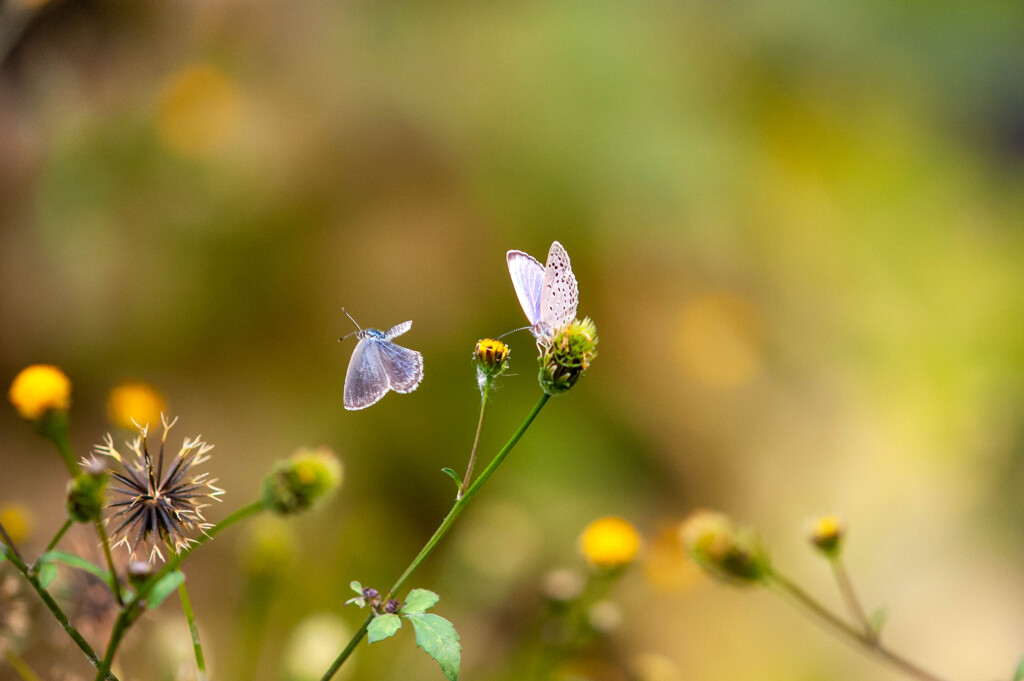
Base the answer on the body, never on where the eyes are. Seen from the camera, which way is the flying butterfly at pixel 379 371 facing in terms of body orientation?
to the viewer's left

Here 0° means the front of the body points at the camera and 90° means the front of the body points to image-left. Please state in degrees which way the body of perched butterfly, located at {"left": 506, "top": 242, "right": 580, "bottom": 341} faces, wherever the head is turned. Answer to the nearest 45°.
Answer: approximately 45°
